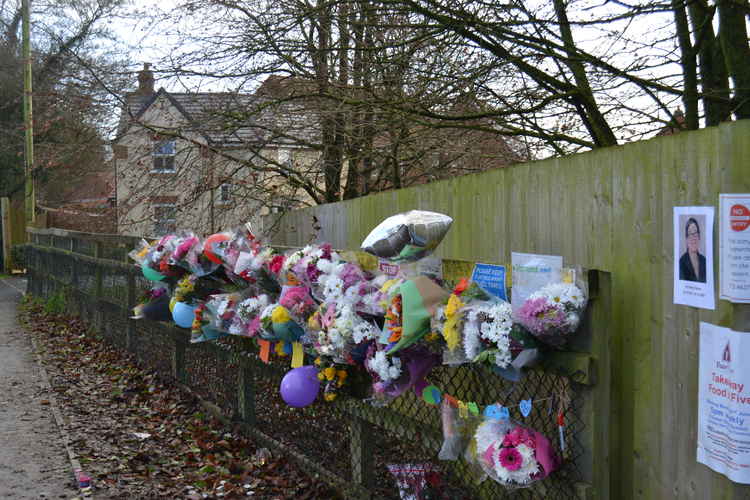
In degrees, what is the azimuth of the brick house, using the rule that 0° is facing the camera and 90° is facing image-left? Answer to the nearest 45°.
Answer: approximately 0°

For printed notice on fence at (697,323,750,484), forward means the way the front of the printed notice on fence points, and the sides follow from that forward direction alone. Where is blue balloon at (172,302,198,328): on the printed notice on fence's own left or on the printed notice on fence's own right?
on the printed notice on fence's own right

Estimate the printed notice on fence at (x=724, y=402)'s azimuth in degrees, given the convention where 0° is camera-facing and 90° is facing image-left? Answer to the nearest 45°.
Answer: approximately 45°

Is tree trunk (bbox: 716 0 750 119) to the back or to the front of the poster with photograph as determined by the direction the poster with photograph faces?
to the back

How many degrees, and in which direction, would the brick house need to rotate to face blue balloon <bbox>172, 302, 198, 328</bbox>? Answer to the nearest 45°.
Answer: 0° — it already faces it

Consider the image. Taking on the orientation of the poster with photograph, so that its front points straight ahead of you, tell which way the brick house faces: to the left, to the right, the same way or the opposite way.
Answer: to the left

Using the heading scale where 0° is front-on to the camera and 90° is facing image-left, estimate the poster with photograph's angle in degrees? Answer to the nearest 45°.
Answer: approximately 45°

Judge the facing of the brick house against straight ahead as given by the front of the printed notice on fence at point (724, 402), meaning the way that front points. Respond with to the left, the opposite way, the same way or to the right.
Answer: to the left

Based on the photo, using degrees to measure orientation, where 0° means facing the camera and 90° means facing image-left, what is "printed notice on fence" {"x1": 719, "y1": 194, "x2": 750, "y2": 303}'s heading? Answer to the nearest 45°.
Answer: approximately 45°
